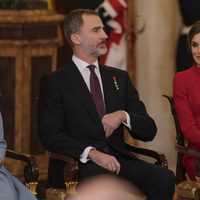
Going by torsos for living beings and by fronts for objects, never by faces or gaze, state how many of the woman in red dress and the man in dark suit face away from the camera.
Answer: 0

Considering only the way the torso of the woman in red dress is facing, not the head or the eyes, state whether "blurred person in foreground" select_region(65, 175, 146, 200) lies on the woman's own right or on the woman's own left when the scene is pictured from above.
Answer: on the woman's own right

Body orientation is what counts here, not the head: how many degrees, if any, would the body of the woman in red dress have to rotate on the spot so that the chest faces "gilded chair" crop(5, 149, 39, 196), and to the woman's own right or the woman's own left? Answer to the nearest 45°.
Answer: approximately 90° to the woman's own right

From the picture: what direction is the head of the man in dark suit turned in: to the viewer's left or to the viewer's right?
to the viewer's right
